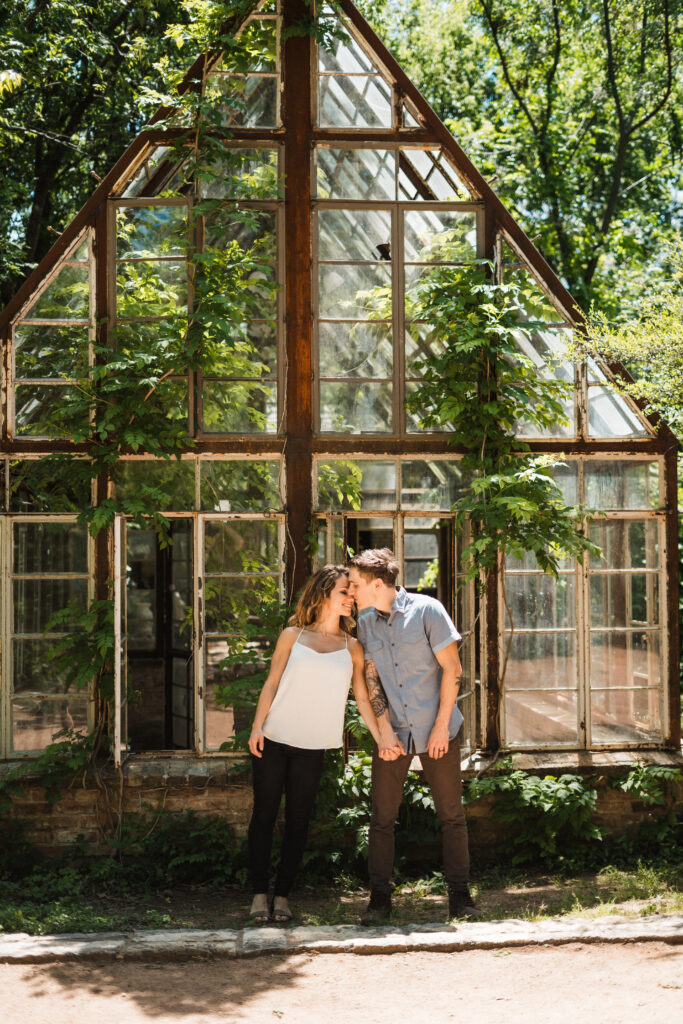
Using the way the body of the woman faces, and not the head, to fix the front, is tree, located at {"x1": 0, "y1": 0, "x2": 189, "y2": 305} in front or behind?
behind

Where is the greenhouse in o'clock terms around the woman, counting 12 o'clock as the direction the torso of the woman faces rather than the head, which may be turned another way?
The greenhouse is roughly at 6 o'clock from the woman.

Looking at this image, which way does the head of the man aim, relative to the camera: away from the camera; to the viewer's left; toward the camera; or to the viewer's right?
to the viewer's left

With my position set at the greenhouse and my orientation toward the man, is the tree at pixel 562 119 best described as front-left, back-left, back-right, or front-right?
back-left

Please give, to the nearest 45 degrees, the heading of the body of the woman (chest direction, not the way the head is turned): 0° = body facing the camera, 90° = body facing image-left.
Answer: approximately 0°

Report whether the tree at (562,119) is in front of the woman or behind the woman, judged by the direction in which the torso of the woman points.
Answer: behind
